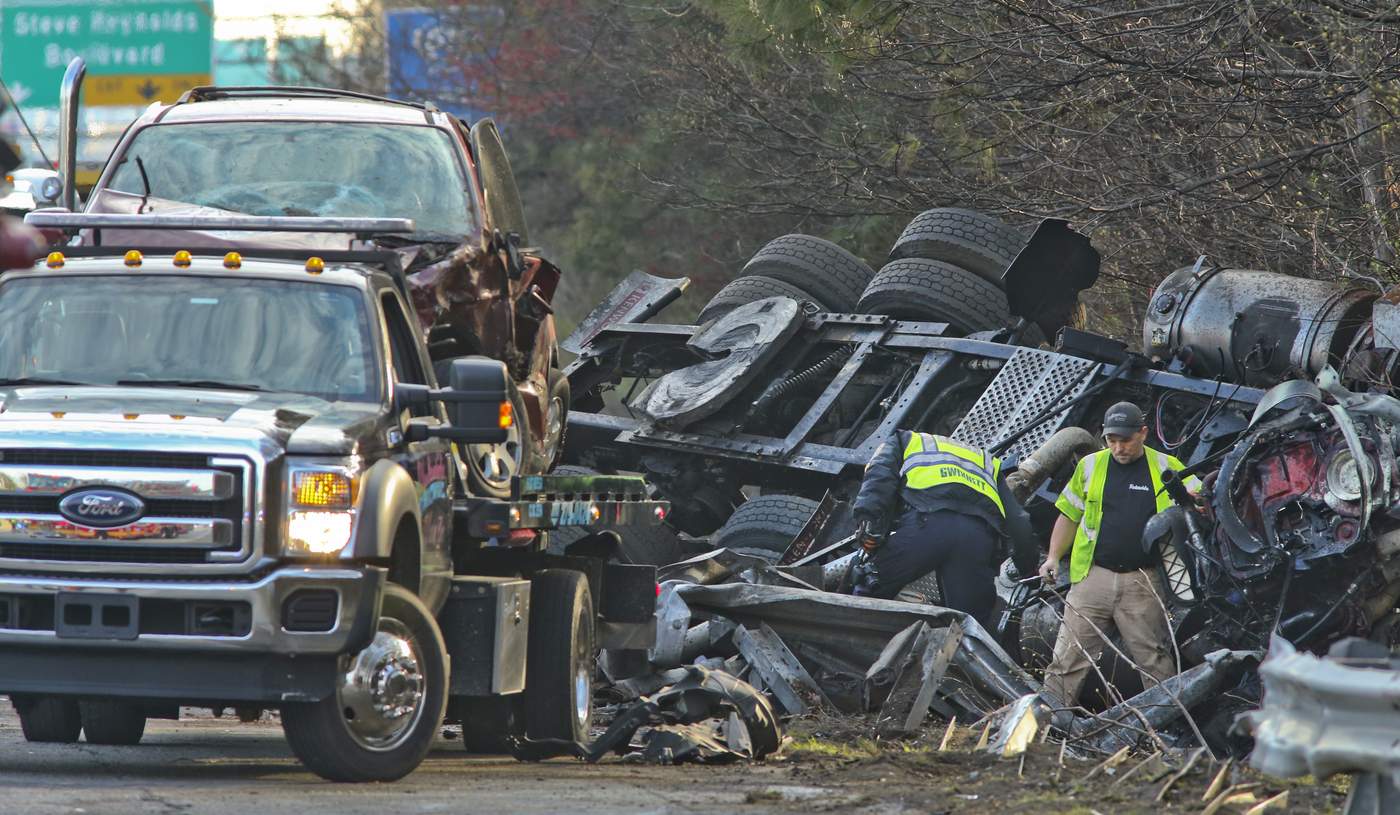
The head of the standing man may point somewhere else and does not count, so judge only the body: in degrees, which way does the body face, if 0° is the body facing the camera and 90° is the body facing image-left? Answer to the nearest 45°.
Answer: approximately 0°

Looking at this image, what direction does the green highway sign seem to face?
toward the camera

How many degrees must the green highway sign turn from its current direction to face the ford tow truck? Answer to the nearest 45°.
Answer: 0° — it already faces it

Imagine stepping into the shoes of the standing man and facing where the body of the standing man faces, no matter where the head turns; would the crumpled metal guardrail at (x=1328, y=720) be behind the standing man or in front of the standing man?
in front

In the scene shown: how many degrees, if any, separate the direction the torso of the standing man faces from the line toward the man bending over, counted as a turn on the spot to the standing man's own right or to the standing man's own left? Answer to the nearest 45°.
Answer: approximately 90° to the standing man's own right

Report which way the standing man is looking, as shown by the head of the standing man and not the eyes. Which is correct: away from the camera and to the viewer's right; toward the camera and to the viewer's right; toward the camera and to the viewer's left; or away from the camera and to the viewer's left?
toward the camera and to the viewer's left

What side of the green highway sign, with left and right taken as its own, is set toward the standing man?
front

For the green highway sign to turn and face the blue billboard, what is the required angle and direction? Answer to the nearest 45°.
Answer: approximately 135° to its left

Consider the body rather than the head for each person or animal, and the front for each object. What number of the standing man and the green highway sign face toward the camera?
2

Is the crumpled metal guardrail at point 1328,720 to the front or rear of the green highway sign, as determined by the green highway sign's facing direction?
to the front

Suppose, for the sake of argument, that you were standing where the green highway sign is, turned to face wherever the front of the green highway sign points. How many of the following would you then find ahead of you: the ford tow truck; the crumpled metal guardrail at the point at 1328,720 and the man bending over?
3

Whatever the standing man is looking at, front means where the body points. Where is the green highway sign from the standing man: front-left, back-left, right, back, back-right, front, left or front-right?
back-right

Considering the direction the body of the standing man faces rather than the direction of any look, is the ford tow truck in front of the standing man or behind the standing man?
in front
